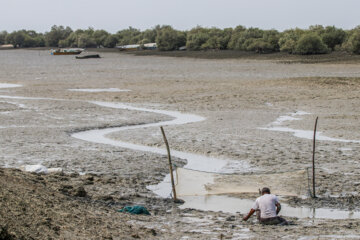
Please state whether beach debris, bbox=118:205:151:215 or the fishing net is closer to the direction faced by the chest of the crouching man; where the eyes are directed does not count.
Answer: the fishing net

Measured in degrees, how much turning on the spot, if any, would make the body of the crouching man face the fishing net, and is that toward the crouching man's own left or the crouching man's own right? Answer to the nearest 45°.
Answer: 0° — they already face it

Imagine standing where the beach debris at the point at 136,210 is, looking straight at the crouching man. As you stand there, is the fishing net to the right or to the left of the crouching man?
left

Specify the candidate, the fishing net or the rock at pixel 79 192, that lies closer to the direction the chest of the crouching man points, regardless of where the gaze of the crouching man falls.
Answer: the fishing net

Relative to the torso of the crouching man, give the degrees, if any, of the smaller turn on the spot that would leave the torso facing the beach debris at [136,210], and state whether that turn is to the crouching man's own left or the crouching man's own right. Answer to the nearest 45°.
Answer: approximately 90° to the crouching man's own left

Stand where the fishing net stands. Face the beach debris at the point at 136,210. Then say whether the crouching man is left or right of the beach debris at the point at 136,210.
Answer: left

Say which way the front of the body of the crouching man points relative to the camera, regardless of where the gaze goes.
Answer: away from the camera

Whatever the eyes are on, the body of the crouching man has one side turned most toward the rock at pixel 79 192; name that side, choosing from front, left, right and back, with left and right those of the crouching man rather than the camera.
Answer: left
